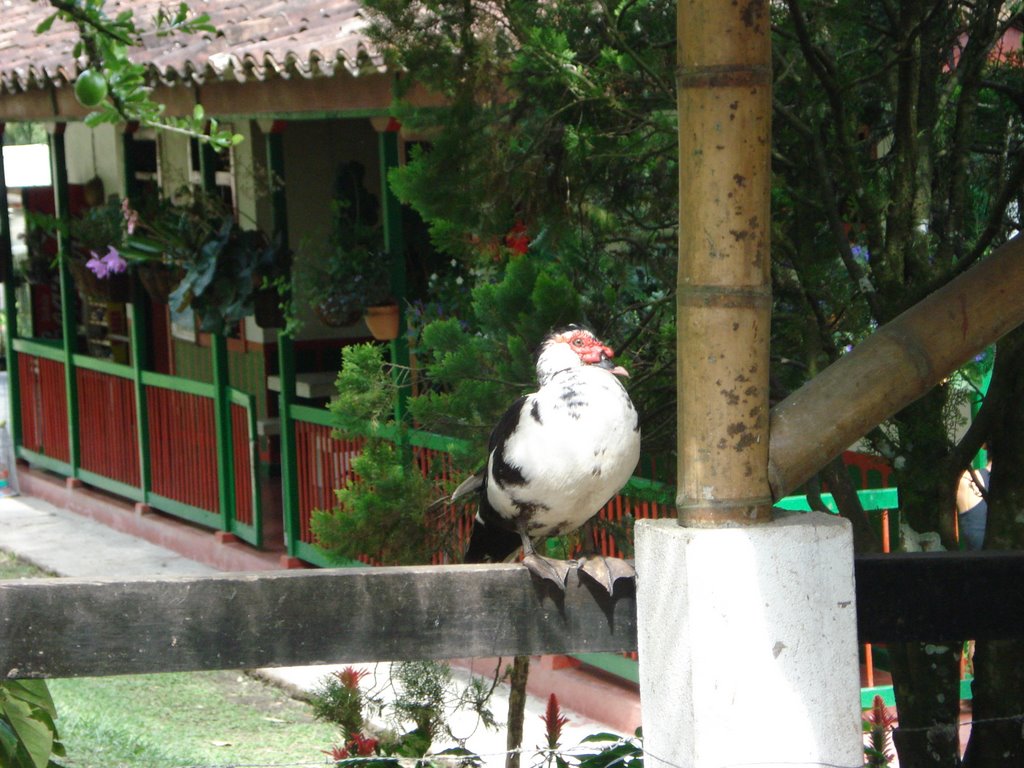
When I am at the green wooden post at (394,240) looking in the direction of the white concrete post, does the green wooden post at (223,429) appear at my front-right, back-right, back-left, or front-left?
back-right

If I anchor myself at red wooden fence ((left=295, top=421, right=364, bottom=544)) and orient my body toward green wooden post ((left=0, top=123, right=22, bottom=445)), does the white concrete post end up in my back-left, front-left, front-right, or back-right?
back-left

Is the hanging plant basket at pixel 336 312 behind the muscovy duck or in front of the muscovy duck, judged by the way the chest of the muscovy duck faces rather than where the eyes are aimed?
behind

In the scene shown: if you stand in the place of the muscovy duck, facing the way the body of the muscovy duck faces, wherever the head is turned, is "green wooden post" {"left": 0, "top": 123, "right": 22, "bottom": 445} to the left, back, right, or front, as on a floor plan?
back

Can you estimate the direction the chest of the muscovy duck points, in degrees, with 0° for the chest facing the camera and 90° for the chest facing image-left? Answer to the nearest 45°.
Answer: approximately 315°

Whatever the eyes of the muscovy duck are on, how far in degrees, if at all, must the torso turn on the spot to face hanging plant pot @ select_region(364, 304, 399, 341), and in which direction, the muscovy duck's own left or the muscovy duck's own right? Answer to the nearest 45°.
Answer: approximately 135° to the muscovy duck's own left

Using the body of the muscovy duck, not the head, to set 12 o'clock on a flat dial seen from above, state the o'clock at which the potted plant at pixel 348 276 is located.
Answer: The potted plant is roughly at 7 o'clock from the muscovy duck.

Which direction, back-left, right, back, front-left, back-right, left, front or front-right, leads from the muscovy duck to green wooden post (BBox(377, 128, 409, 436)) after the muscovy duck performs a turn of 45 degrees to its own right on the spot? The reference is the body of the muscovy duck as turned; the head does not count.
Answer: back
